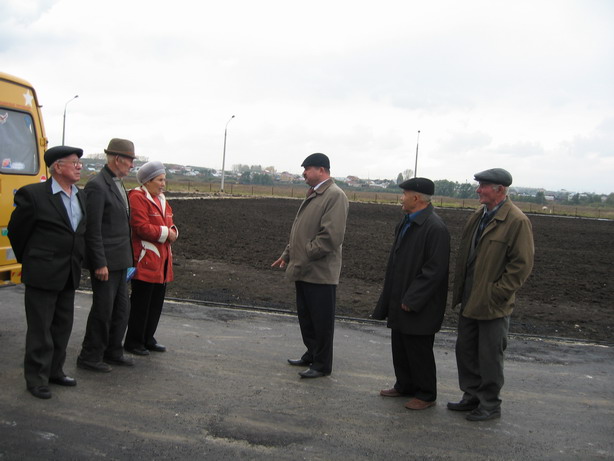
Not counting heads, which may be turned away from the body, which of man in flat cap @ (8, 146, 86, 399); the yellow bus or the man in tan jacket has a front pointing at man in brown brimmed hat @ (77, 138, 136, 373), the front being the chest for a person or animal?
the man in tan jacket

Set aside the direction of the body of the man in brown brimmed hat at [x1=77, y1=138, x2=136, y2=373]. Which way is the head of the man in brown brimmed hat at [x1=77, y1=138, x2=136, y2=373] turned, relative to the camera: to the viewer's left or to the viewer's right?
to the viewer's right

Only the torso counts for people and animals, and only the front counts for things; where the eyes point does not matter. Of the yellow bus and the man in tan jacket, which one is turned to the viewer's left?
the man in tan jacket

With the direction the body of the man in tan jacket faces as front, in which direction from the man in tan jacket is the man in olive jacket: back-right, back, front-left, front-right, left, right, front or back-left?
back-left

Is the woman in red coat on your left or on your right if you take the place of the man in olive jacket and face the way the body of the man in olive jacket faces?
on your right

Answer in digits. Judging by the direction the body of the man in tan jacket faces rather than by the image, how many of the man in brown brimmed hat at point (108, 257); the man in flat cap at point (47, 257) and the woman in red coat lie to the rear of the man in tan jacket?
0

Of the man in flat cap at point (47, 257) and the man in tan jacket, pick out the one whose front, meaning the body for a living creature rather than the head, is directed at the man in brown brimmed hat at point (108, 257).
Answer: the man in tan jacket

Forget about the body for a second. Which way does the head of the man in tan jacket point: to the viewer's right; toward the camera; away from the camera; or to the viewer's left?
to the viewer's left

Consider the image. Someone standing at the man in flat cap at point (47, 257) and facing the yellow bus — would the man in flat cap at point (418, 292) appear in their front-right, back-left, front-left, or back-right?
back-right

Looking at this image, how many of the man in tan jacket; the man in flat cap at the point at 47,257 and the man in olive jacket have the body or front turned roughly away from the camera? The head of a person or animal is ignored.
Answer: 0

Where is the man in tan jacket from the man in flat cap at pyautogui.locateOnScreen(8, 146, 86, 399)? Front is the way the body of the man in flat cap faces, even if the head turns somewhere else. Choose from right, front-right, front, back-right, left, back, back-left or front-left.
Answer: front-left

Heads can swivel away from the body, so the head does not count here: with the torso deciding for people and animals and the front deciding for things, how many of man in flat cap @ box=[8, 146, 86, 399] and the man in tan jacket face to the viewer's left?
1

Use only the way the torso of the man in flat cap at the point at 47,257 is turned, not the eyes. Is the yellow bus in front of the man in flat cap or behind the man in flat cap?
behind

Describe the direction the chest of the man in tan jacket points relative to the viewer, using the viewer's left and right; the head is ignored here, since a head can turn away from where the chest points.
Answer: facing to the left of the viewer

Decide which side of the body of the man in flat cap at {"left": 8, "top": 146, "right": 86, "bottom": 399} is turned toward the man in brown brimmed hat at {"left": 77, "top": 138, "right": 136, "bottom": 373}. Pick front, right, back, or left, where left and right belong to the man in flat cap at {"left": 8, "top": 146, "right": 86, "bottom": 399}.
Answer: left

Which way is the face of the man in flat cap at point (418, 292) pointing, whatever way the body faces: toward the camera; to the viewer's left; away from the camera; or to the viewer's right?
to the viewer's left

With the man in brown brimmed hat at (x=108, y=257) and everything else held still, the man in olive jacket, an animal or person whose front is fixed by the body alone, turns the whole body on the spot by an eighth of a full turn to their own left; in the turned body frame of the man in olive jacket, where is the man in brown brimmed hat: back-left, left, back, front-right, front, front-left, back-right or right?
right

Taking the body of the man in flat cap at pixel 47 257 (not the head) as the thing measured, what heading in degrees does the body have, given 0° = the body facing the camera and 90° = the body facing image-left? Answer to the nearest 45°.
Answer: approximately 315°

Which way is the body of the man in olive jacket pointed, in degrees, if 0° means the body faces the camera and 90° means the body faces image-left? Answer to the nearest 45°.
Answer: approximately 45°
